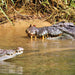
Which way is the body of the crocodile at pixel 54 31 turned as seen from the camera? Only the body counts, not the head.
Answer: to the viewer's left
